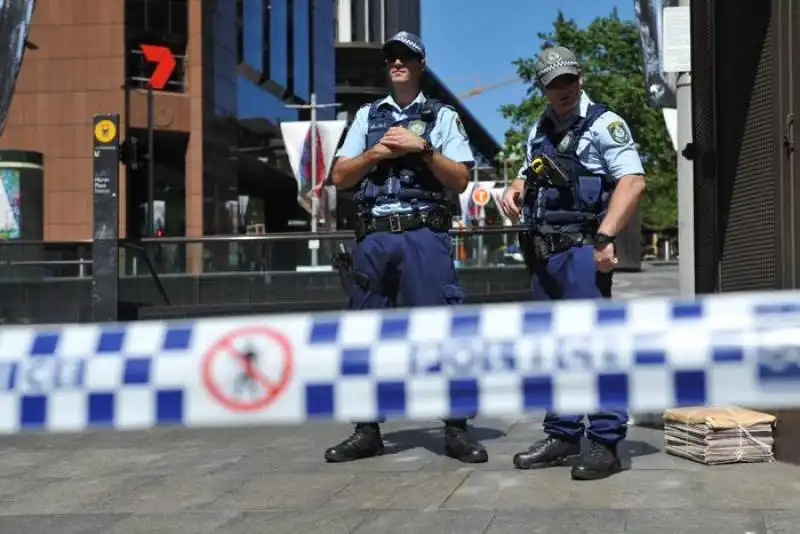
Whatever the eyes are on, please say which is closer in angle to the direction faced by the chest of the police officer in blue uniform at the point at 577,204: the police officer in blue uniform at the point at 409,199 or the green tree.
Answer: the police officer in blue uniform

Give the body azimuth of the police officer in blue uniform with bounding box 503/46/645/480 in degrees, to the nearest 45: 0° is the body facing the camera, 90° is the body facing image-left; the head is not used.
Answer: approximately 45°

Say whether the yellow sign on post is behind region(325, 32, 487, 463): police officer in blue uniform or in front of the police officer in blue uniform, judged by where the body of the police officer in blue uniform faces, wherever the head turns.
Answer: behind

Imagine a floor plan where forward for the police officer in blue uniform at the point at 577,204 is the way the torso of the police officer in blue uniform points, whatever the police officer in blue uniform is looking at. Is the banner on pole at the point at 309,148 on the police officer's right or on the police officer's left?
on the police officer's right

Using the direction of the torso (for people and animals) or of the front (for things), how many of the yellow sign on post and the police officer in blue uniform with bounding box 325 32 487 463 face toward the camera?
2

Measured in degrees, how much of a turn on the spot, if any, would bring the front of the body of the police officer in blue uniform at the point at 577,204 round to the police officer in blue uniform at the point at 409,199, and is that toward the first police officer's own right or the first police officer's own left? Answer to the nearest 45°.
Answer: approximately 45° to the first police officer's own right

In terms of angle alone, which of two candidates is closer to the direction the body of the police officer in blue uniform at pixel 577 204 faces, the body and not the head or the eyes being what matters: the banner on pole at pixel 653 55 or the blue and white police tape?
the blue and white police tape

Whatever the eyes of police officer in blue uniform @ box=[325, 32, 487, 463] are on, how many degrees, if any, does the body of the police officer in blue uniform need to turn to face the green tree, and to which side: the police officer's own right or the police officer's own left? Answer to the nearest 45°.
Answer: approximately 180°

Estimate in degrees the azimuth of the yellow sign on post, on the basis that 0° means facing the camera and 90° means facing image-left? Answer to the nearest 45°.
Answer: approximately 0°

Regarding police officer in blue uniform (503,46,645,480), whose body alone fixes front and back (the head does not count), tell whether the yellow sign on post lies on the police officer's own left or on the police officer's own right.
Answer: on the police officer's own right

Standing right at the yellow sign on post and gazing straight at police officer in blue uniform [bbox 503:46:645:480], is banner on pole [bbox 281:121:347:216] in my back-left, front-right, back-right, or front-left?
back-left

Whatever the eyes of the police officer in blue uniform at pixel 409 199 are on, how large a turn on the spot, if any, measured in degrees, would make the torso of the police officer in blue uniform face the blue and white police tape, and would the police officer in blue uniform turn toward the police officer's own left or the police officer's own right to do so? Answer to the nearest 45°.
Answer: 0° — they already face it
